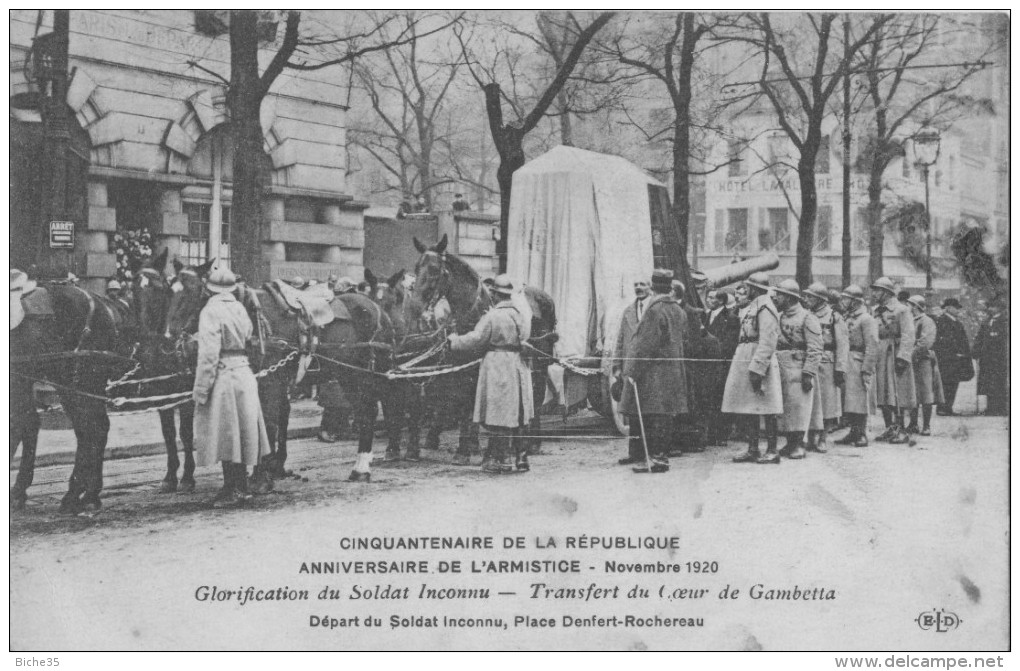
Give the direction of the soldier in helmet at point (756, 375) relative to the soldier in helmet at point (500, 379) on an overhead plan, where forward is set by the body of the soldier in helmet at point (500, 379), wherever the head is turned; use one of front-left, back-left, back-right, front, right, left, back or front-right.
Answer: back-right

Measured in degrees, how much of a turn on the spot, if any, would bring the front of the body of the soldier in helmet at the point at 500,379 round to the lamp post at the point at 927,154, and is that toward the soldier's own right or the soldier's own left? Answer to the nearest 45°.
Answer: approximately 135° to the soldier's own right

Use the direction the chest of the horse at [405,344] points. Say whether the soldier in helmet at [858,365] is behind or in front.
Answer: behind

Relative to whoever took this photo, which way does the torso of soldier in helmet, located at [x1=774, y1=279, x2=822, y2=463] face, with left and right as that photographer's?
facing the viewer and to the left of the viewer

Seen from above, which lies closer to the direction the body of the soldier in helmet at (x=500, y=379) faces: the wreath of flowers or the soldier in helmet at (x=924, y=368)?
the wreath of flowers

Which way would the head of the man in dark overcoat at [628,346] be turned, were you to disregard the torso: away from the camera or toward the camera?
toward the camera

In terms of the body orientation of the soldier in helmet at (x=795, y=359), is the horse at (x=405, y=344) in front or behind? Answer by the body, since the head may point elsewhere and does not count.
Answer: in front

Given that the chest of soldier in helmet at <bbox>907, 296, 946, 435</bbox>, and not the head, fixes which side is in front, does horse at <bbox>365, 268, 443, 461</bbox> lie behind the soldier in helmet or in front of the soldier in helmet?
in front

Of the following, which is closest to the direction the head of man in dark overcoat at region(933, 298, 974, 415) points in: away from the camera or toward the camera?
toward the camera
